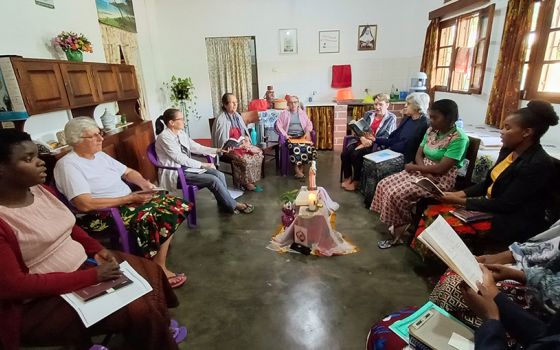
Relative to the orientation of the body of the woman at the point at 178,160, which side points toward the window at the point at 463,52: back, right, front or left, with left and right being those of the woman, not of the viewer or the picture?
front

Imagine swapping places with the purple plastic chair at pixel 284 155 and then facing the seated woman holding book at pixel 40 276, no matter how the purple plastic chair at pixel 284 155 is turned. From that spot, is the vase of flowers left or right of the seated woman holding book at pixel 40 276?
right

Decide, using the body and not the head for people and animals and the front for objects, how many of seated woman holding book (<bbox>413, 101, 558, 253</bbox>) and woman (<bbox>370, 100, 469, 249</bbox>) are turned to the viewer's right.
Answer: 0

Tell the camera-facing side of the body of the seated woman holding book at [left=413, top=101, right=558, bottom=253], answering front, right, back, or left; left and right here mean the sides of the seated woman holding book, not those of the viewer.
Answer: left

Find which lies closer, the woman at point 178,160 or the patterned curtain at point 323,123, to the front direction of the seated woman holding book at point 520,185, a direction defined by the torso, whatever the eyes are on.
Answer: the woman

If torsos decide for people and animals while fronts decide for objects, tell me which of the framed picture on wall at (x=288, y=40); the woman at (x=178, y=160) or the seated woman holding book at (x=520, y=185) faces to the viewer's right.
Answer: the woman

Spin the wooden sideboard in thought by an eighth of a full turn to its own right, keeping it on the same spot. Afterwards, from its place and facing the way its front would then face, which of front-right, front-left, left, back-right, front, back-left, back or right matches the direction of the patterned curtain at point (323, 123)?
left

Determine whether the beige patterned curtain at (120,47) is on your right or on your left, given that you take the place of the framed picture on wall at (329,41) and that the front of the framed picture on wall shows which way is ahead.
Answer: on your right

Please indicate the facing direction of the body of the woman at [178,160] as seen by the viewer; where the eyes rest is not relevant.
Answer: to the viewer's right

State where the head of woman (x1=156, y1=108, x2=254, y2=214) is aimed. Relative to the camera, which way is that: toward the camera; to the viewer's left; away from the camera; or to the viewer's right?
to the viewer's right

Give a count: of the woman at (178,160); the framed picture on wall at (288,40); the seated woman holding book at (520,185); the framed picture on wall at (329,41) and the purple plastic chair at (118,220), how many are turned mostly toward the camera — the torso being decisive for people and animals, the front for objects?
2

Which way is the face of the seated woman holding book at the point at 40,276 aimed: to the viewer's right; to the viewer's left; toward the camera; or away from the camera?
to the viewer's right

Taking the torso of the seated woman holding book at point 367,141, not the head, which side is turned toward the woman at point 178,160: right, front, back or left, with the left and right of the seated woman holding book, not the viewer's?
front
